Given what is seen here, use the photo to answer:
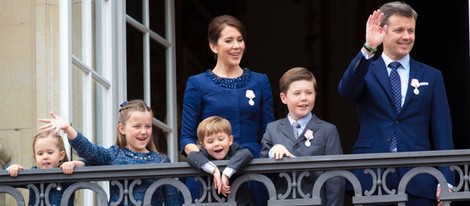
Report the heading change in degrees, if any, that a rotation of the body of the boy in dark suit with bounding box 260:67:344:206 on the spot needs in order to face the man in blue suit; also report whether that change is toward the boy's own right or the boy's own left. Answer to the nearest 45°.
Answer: approximately 90° to the boy's own left

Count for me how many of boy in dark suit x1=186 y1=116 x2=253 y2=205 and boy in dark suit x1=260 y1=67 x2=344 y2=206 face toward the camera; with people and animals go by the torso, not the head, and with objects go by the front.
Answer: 2

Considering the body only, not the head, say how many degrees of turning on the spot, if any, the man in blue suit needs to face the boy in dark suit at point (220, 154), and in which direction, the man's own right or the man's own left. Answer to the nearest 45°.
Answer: approximately 90° to the man's own right

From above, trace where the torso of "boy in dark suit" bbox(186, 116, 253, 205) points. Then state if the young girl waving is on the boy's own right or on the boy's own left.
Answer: on the boy's own right

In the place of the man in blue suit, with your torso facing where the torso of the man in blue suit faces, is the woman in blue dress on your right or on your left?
on your right

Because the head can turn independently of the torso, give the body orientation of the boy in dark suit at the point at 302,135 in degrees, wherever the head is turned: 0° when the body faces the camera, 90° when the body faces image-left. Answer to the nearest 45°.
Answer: approximately 0°
